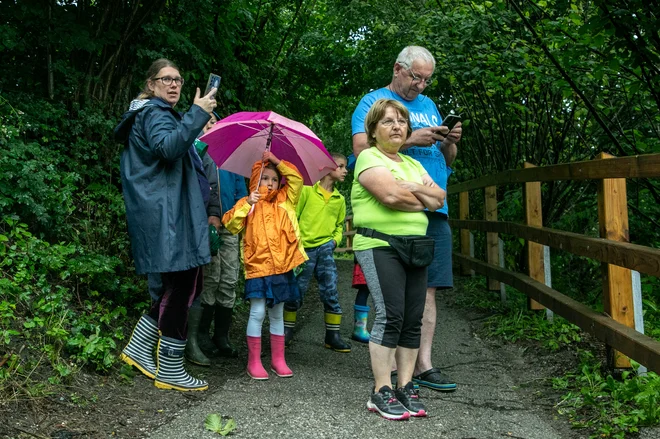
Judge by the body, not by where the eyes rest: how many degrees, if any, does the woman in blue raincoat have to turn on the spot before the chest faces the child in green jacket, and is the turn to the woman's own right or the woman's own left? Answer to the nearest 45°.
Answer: approximately 45° to the woman's own left

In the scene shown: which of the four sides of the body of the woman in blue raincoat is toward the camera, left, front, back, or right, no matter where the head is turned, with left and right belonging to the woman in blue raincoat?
right

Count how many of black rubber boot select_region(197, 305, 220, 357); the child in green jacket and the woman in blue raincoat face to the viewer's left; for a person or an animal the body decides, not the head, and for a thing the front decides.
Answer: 0

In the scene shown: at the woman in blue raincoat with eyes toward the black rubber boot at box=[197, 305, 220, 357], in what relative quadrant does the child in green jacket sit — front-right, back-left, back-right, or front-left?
front-right

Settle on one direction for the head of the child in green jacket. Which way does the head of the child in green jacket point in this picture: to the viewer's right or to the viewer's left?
to the viewer's right

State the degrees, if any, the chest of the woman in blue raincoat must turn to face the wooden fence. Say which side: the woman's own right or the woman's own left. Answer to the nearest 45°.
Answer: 0° — they already face it

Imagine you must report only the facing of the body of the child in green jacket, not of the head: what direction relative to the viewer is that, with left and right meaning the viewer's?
facing the viewer and to the right of the viewer

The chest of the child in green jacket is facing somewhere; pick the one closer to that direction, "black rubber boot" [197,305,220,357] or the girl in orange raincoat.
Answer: the girl in orange raincoat

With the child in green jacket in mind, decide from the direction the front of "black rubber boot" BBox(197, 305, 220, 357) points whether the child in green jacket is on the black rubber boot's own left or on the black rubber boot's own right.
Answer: on the black rubber boot's own left

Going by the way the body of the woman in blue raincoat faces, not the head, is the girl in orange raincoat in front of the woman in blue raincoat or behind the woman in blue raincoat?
in front

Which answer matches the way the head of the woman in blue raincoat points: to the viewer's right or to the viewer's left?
to the viewer's right

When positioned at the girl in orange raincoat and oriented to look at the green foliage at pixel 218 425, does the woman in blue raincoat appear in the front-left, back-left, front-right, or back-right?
front-right

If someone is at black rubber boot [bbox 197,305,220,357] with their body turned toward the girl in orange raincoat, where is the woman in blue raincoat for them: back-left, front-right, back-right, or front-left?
front-right
